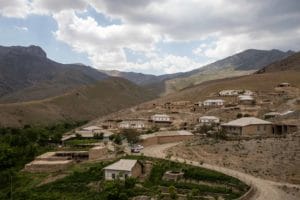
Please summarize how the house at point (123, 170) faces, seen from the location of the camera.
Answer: facing the viewer and to the left of the viewer
